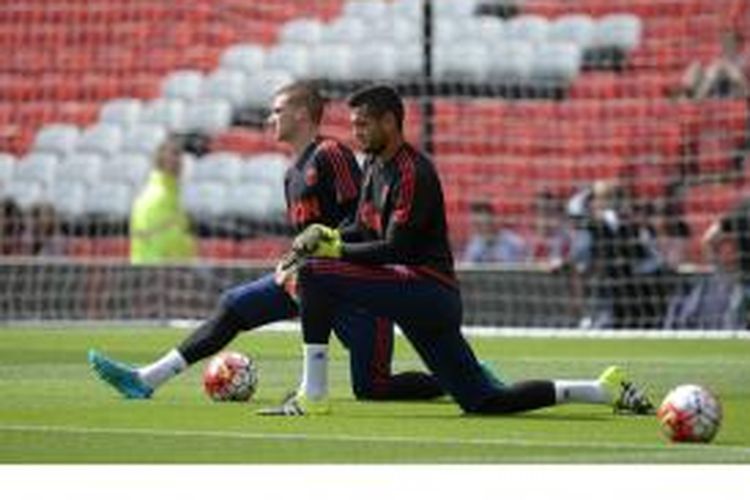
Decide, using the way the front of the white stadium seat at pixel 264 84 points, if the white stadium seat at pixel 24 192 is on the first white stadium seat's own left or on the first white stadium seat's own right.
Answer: on the first white stadium seat's own right

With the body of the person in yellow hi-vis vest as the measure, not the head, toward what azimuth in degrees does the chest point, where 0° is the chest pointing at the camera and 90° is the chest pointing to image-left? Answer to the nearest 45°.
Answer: approximately 315°

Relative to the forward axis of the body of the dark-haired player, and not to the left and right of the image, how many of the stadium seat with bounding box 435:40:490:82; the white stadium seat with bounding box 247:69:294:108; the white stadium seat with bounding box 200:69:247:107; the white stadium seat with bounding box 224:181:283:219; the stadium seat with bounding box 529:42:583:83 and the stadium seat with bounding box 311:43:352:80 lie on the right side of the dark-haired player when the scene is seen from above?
6

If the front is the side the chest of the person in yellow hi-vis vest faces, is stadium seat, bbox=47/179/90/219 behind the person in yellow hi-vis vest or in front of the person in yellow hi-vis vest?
behind

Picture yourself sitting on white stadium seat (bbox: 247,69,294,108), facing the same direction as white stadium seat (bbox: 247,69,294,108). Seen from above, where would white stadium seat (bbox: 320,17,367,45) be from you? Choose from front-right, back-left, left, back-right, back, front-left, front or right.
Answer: left

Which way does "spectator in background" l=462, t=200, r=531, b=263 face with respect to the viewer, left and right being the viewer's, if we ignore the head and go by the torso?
facing the viewer

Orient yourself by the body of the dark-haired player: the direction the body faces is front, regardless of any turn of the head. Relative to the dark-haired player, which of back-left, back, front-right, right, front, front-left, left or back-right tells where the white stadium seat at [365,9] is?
right

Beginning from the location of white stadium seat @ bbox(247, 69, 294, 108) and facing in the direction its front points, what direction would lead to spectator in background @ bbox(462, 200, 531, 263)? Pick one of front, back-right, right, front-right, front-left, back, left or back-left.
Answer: front-left

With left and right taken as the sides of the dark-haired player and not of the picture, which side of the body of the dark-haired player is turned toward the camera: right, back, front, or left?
left

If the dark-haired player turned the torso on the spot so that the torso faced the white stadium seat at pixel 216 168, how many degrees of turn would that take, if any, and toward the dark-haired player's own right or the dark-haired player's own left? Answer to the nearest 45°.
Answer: approximately 90° to the dark-haired player's own right

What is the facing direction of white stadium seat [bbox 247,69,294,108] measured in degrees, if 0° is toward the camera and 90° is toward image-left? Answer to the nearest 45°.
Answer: approximately 0°
